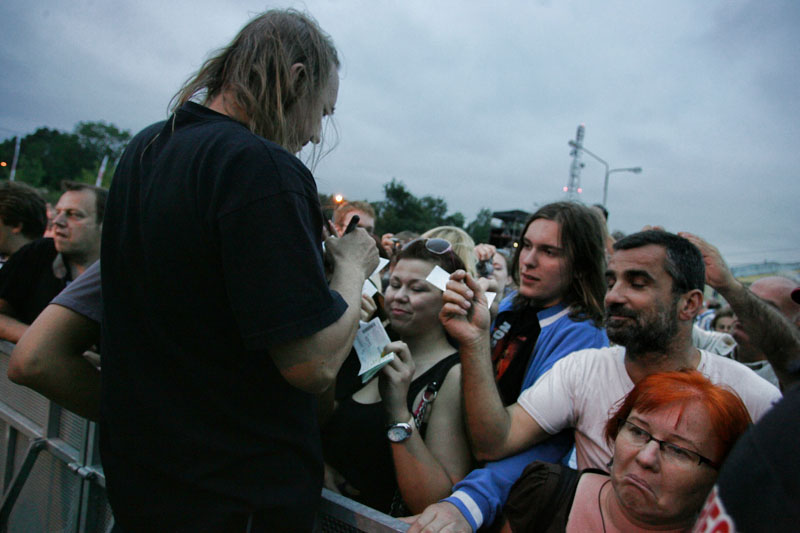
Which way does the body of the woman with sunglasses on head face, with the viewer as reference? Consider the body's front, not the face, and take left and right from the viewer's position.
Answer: facing the viewer and to the left of the viewer

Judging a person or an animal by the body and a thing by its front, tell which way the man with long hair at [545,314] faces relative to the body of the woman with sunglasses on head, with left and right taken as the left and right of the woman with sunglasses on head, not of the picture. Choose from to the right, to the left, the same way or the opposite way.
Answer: the same way

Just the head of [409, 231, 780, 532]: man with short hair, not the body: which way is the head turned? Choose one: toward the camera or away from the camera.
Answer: toward the camera

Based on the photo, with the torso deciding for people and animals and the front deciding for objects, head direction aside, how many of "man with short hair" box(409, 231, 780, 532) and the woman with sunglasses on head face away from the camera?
0

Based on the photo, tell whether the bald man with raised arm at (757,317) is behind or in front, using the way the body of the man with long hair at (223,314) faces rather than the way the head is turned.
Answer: in front

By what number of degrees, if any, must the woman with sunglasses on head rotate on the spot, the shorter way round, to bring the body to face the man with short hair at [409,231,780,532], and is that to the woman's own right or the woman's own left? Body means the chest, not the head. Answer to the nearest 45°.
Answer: approximately 135° to the woman's own left

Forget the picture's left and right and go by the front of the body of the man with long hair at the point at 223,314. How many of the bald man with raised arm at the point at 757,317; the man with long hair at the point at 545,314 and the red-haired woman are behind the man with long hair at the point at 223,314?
0

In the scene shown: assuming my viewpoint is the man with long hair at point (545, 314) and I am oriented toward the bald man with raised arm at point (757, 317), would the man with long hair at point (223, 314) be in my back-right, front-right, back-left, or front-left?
back-right

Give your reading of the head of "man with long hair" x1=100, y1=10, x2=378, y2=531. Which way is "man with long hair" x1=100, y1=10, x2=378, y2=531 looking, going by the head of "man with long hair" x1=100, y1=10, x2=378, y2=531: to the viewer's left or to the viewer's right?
to the viewer's right

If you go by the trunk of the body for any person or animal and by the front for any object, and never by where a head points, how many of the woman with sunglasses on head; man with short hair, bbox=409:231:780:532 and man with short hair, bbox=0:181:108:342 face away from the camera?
0

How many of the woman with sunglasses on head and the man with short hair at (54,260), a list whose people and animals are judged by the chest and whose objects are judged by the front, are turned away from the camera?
0

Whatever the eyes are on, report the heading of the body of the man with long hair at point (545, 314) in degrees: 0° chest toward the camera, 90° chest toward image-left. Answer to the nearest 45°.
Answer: approximately 45°

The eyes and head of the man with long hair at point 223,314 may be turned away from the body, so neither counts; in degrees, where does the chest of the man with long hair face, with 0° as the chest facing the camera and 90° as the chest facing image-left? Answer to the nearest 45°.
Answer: approximately 225°

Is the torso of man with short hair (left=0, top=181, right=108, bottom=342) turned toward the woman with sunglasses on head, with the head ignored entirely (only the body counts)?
no

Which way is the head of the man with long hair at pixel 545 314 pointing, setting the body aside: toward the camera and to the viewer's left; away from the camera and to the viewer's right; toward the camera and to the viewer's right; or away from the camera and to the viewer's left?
toward the camera and to the viewer's left
